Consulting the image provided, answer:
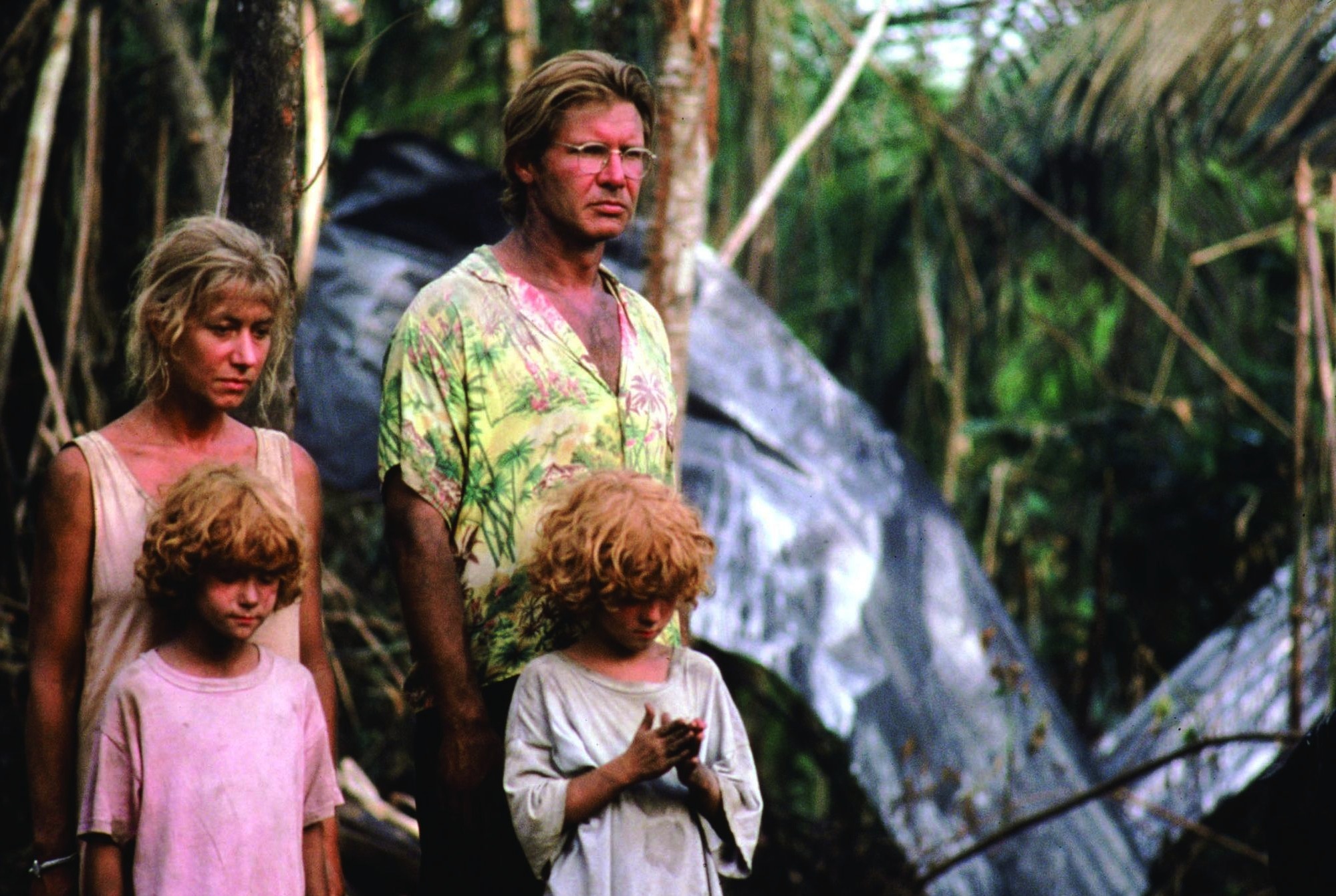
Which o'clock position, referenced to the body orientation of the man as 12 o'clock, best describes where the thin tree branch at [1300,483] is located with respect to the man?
The thin tree branch is roughly at 9 o'clock from the man.

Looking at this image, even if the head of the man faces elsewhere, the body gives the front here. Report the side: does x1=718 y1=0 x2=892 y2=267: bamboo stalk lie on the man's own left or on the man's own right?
on the man's own left

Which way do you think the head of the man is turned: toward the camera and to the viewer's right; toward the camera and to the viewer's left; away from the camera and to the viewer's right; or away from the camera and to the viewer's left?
toward the camera and to the viewer's right

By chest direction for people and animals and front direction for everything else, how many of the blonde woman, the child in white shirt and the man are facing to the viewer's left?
0

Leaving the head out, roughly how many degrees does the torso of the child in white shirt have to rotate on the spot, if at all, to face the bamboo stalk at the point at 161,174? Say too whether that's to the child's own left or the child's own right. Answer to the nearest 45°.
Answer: approximately 180°

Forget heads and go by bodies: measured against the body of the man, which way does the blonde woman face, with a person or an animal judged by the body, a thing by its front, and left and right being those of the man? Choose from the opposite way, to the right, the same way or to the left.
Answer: the same way

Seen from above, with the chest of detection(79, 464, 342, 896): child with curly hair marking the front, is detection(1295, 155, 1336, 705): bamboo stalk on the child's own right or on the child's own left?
on the child's own left

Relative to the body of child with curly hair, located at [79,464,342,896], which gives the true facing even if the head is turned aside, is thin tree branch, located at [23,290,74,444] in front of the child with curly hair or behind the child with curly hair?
behind

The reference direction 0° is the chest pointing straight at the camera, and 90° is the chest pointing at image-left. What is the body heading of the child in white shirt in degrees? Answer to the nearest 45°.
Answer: approximately 315°

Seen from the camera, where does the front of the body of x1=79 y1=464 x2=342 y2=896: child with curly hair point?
toward the camera

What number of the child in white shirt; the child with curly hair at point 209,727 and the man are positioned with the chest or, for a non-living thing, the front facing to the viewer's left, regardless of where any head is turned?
0

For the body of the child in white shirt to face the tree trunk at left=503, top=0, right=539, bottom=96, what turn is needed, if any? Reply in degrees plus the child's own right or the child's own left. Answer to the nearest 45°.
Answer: approximately 135° to the child's own left

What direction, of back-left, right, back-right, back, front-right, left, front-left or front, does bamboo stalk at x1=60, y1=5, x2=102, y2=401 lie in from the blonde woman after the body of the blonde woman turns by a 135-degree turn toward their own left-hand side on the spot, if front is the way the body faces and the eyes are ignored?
front

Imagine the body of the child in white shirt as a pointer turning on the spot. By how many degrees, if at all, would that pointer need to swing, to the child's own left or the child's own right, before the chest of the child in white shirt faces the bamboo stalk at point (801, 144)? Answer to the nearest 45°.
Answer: approximately 135° to the child's own left

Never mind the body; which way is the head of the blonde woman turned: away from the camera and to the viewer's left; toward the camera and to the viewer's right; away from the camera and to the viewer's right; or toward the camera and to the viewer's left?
toward the camera and to the viewer's right

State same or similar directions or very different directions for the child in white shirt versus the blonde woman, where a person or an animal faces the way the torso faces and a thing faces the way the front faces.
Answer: same or similar directions

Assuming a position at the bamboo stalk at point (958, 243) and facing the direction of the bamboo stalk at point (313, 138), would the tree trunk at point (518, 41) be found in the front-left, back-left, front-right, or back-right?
front-right
